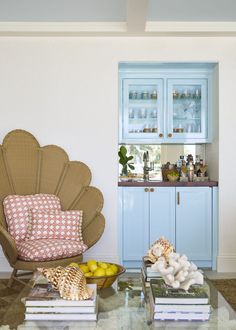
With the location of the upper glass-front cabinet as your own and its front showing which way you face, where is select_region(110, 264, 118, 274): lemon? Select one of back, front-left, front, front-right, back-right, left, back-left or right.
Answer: front

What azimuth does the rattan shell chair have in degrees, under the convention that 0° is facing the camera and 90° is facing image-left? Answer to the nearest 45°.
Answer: approximately 315°

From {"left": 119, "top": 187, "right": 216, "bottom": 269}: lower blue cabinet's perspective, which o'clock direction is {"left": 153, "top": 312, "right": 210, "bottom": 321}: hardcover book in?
The hardcover book is roughly at 12 o'clock from the lower blue cabinet.

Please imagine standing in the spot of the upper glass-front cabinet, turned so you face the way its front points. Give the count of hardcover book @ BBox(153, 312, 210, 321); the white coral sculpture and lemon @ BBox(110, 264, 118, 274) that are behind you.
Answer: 0

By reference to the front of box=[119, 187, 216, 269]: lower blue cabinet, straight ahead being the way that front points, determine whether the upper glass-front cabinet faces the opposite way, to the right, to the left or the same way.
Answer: the same way

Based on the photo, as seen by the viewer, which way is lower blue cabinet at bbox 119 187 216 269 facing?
toward the camera

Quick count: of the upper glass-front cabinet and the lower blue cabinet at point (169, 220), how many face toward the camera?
2

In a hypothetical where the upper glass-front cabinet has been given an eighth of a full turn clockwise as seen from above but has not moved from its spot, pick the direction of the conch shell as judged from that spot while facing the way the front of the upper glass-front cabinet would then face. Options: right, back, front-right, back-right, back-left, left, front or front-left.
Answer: front-left

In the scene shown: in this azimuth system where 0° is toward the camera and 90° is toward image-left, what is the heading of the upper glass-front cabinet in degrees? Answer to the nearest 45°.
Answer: approximately 0°

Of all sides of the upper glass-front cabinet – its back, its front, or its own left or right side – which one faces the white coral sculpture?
front

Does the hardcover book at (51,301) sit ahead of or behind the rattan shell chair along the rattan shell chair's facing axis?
ahead

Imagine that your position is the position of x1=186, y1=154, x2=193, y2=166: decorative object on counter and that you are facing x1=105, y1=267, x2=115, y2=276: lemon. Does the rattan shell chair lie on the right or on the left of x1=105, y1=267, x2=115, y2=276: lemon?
right
